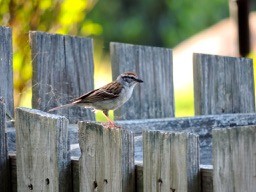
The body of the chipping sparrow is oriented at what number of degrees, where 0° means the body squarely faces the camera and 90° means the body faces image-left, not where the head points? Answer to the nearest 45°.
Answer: approximately 270°
